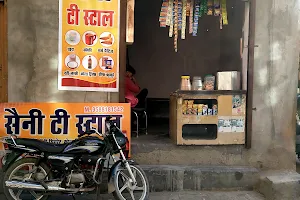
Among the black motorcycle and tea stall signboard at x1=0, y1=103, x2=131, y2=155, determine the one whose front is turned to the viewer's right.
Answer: the black motorcycle

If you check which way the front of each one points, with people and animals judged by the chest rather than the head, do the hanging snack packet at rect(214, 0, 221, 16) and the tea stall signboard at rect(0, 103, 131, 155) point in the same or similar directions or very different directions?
same or similar directions

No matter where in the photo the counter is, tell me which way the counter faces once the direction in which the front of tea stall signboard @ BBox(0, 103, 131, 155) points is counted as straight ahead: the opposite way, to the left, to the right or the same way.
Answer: the same way

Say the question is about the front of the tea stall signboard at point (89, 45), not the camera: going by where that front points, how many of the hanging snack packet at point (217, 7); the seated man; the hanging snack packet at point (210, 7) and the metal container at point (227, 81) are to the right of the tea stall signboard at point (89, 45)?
0

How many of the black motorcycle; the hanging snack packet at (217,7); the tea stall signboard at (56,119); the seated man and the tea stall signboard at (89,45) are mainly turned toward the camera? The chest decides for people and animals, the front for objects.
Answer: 3

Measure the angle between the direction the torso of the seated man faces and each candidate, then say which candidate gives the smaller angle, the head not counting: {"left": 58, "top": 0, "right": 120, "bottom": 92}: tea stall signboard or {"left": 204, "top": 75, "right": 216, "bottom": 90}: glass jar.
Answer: the glass jar

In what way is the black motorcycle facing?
to the viewer's right

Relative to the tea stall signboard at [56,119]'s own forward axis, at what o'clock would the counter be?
The counter is roughly at 9 o'clock from the tea stall signboard.

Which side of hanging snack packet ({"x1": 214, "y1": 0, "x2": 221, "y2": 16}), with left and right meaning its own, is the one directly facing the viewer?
front

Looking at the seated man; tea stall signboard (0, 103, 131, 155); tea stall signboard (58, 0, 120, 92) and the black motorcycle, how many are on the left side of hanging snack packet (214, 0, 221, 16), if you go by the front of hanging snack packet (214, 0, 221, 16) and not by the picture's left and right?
0

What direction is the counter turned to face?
toward the camera

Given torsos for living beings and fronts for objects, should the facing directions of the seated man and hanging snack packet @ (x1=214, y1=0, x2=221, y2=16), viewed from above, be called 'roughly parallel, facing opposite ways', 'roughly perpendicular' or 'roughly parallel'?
roughly perpendicular

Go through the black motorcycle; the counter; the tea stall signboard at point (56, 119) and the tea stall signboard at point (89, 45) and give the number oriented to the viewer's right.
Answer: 1

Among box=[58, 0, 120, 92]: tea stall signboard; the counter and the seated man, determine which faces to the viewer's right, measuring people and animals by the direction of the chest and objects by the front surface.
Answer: the seated man

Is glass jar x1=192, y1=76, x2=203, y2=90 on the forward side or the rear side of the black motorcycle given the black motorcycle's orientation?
on the forward side

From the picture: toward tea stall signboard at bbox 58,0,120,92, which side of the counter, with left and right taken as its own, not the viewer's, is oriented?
right
